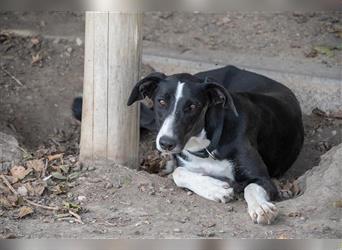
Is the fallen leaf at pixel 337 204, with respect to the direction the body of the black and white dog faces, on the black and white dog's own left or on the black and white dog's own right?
on the black and white dog's own left

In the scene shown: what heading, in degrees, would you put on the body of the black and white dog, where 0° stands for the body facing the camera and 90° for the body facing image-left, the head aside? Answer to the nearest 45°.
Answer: approximately 45°

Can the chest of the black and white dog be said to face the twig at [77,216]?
yes

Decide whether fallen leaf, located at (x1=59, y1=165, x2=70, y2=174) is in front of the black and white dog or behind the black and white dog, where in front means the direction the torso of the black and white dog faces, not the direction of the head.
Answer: in front

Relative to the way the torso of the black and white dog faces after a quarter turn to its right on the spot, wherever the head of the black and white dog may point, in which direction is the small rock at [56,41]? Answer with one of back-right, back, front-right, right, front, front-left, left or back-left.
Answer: front

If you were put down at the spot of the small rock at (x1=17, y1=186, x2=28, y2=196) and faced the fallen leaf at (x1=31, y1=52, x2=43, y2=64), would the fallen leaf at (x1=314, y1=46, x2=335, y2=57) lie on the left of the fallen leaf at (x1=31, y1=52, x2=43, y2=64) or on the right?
right

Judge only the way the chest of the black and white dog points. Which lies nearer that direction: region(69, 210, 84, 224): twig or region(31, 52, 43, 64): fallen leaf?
the twig

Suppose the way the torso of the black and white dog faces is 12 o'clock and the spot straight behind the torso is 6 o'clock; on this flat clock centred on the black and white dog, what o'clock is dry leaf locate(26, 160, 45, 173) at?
The dry leaf is roughly at 1 o'clock from the black and white dog.

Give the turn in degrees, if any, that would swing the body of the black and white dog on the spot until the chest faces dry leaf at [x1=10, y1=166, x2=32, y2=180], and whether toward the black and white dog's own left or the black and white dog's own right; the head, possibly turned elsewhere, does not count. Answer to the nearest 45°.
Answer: approximately 45° to the black and white dog's own right

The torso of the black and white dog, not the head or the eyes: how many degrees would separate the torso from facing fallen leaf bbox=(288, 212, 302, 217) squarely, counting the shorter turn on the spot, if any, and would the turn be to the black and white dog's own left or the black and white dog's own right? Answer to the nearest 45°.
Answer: approximately 90° to the black and white dog's own left

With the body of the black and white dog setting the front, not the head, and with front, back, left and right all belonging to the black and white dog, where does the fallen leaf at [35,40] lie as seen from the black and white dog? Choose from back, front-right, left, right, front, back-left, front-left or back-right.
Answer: right
